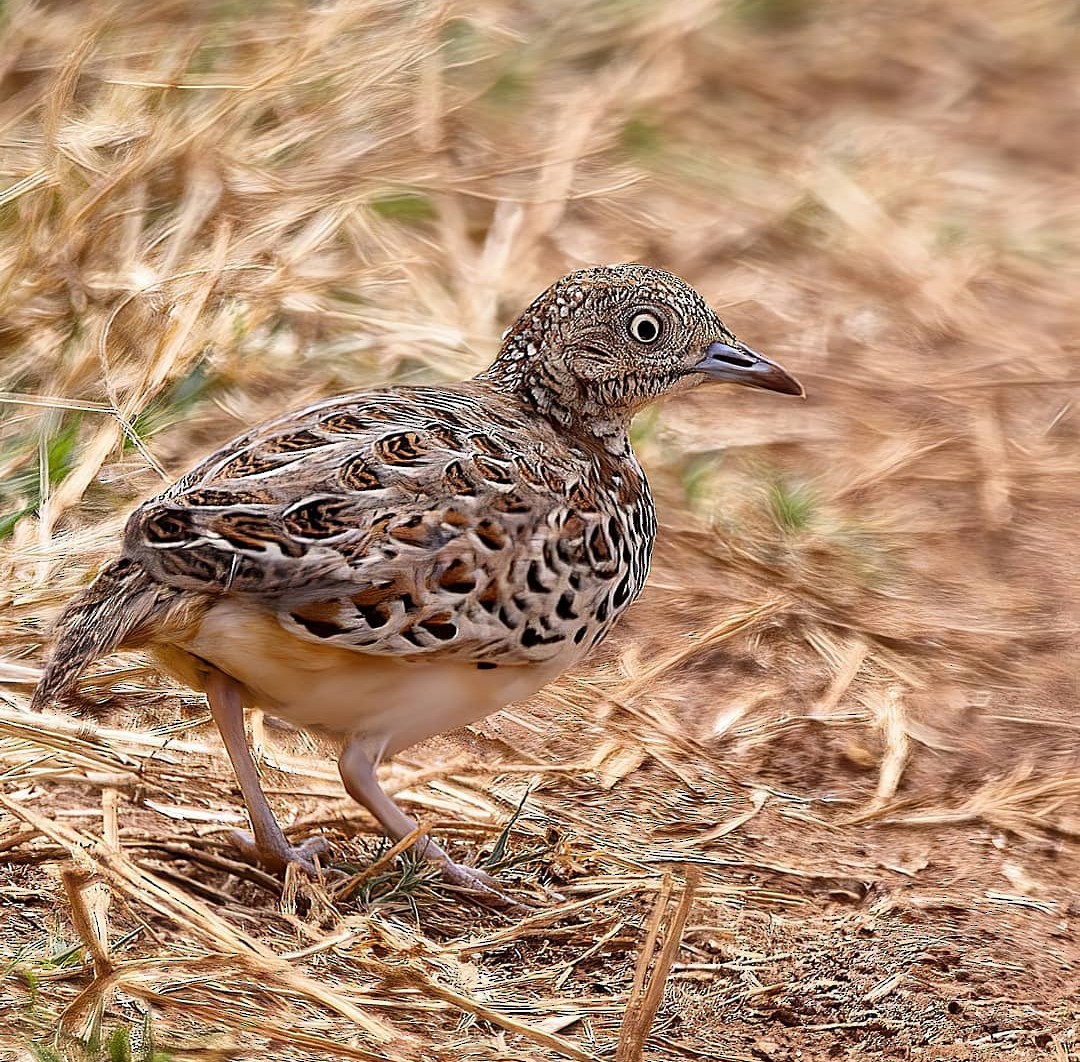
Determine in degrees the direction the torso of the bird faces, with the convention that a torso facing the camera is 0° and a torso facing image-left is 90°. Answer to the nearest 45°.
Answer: approximately 270°
